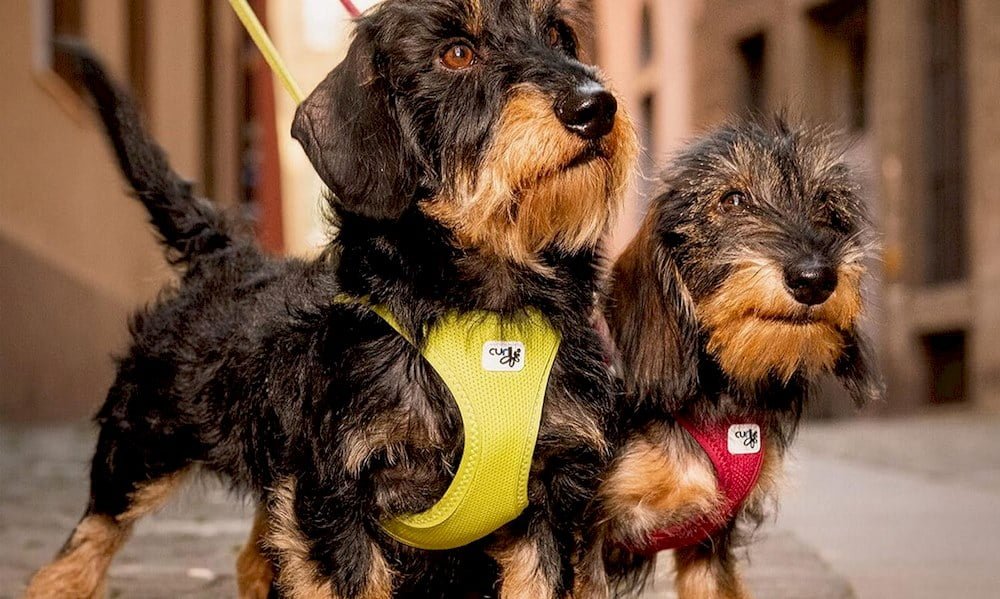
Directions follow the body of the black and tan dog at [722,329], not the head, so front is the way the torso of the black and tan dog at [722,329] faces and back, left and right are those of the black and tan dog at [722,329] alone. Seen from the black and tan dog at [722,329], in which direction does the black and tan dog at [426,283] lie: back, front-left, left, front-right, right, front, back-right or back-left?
right

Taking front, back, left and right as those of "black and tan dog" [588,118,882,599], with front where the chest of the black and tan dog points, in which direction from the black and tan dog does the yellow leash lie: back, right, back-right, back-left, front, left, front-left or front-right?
back-right

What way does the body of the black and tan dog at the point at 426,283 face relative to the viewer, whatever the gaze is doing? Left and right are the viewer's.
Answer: facing the viewer and to the right of the viewer

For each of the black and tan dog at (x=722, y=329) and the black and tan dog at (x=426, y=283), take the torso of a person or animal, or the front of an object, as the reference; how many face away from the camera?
0
